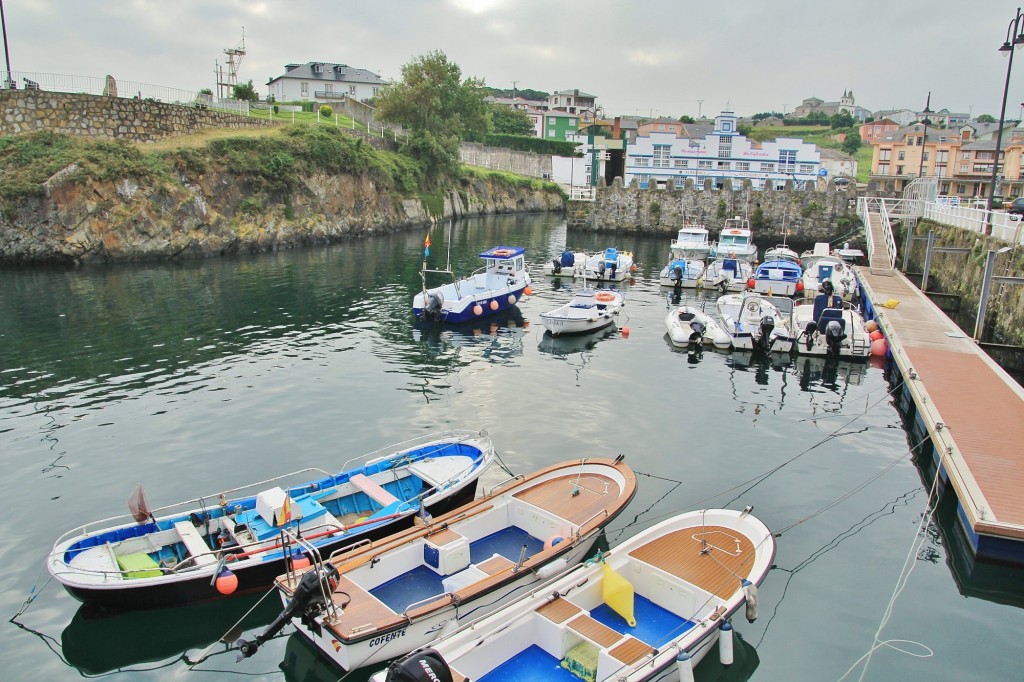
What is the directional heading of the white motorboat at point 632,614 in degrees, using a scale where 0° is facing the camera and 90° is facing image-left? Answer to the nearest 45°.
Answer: approximately 225°

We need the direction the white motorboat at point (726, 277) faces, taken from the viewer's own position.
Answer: facing away from the viewer

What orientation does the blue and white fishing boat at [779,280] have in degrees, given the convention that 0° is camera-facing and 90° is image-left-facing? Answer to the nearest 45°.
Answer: approximately 180°

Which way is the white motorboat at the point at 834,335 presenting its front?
away from the camera

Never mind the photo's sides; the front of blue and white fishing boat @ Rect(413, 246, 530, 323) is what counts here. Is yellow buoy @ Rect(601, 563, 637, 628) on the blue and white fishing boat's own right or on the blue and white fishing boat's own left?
on the blue and white fishing boat's own right

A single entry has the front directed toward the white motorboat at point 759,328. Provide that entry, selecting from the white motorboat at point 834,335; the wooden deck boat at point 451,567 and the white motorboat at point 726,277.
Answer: the wooden deck boat

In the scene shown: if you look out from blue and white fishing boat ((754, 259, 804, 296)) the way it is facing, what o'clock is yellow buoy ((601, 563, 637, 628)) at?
The yellow buoy is roughly at 6 o'clock from the blue and white fishing boat.

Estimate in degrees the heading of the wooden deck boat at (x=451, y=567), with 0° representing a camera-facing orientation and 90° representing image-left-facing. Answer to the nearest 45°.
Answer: approximately 225°

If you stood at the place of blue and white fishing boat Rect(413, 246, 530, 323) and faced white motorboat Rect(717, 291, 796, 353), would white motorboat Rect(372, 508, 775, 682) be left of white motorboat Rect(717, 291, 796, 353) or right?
right

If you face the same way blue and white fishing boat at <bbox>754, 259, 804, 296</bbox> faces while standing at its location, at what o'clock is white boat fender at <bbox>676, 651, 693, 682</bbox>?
The white boat fender is roughly at 6 o'clock from the blue and white fishing boat.
